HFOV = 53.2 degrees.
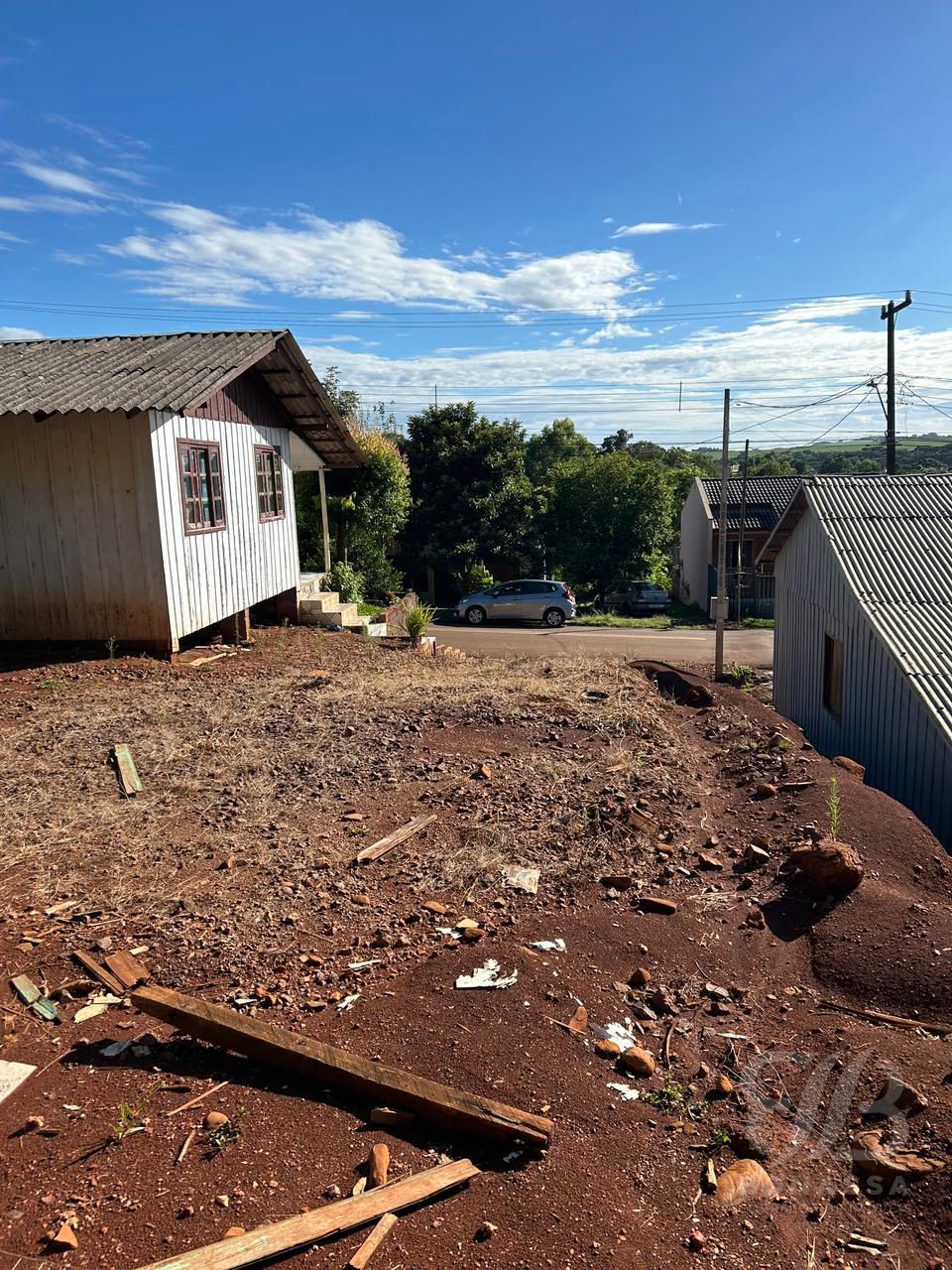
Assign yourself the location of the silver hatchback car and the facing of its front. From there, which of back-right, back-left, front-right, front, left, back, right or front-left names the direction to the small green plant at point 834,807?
left

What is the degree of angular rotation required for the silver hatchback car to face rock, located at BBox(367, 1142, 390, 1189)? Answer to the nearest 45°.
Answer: approximately 90° to its left

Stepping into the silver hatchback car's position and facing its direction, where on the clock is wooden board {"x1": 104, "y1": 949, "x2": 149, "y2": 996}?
The wooden board is roughly at 9 o'clock from the silver hatchback car.

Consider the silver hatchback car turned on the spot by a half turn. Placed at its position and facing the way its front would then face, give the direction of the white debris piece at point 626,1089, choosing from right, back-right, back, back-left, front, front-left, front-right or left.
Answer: right

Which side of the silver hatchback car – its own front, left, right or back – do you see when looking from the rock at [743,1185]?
left

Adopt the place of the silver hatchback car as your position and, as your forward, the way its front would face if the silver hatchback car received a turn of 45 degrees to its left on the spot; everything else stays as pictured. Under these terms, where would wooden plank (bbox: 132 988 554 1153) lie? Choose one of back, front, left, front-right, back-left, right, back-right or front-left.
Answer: front-left

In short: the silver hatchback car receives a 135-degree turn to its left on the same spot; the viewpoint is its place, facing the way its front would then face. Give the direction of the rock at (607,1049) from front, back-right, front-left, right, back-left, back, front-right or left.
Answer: front-right

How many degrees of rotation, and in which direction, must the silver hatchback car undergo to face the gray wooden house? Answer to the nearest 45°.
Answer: approximately 90° to its left

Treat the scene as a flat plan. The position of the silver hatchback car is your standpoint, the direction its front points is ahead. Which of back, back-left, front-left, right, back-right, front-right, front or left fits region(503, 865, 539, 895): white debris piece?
left

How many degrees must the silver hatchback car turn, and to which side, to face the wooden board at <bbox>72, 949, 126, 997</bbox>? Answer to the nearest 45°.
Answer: approximately 90° to its left

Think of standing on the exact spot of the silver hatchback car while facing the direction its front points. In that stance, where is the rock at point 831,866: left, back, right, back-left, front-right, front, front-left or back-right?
left

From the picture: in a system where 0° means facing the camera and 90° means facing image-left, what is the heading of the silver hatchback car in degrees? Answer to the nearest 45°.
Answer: approximately 90°

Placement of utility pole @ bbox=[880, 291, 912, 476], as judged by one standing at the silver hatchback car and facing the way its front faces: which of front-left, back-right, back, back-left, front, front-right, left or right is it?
back

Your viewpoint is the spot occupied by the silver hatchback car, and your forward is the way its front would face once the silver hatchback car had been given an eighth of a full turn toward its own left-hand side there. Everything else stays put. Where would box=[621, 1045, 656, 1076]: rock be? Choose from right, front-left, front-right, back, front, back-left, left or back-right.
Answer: front-left

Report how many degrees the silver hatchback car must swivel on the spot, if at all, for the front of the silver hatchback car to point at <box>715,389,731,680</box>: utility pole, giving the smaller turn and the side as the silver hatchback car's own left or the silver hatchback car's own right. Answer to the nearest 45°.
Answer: approximately 90° to the silver hatchback car's own left

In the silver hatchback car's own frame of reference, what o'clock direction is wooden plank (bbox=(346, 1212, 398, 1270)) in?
The wooden plank is roughly at 9 o'clock from the silver hatchback car.

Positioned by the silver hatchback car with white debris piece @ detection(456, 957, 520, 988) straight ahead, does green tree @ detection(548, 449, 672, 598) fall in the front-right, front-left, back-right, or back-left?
back-left
